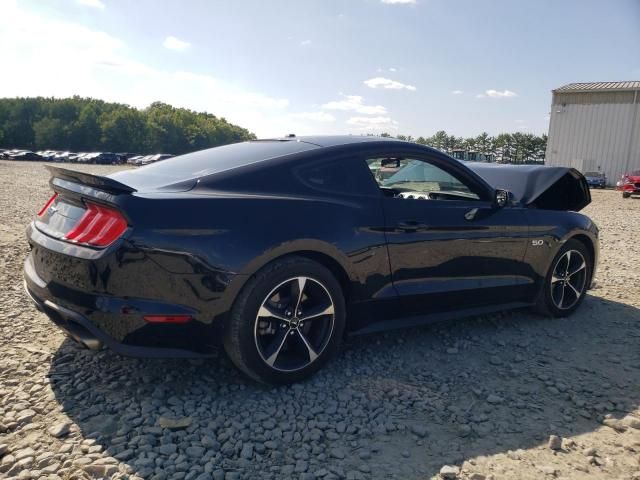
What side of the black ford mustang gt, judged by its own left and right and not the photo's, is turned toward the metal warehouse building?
front

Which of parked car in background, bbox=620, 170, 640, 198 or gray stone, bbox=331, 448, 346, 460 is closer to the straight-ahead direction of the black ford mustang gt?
the parked car in background

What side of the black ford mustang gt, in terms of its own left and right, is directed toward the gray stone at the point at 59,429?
back

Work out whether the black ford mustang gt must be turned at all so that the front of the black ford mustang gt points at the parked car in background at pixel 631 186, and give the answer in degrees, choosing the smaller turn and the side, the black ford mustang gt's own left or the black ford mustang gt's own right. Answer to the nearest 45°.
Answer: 0° — it already faces it

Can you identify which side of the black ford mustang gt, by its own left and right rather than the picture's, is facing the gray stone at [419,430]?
right

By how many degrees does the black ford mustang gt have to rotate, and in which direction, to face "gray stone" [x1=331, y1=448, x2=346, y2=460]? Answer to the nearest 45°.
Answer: approximately 90° to its right

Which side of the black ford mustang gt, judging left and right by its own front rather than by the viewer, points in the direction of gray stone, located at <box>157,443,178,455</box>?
back

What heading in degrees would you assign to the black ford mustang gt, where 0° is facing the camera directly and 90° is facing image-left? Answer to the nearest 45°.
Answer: approximately 225°

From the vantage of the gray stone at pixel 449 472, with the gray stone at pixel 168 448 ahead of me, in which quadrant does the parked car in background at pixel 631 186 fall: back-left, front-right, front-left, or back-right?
back-right

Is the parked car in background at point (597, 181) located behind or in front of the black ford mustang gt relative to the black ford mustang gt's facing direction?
in front

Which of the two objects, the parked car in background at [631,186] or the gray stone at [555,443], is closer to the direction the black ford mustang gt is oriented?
the parked car in background

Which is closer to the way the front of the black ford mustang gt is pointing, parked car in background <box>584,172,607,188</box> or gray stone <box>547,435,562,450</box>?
the parked car in background

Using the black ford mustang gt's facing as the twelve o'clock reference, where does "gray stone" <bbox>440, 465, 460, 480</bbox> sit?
The gray stone is roughly at 3 o'clock from the black ford mustang gt.
